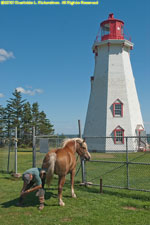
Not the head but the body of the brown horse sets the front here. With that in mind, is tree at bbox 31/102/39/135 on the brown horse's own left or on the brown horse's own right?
on the brown horse's own left

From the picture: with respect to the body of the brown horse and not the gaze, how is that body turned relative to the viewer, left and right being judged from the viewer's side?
facing away from the viewer and to the right of the viewer
